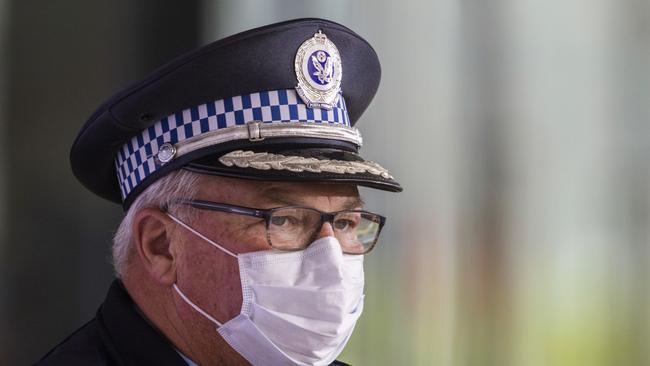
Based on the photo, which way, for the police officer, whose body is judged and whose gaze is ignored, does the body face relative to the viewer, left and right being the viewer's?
facing the viewer and to the right of the viewer

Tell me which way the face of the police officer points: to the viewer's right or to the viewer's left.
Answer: to the viewer's right
